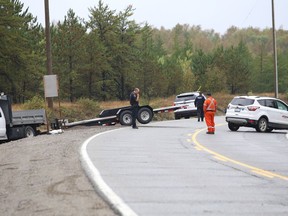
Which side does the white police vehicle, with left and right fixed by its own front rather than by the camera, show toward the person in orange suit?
back

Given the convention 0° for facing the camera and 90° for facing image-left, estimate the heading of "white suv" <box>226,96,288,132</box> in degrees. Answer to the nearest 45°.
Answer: approximately 225°

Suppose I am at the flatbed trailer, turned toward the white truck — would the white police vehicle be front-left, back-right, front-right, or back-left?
back-right

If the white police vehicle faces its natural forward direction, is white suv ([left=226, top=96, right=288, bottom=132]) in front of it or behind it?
behind

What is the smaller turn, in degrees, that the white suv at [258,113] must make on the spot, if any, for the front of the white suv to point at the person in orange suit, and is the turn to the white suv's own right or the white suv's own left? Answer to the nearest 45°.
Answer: approximately 180°

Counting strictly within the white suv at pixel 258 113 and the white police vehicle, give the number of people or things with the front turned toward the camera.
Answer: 0

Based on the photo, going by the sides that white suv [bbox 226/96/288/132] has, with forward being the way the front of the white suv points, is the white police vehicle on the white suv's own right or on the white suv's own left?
on the white suv's own left

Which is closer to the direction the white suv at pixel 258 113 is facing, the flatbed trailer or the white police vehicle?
the white police vehicle
